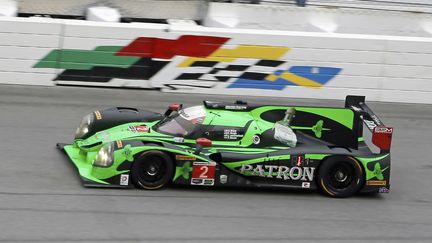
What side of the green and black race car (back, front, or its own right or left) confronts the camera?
left
